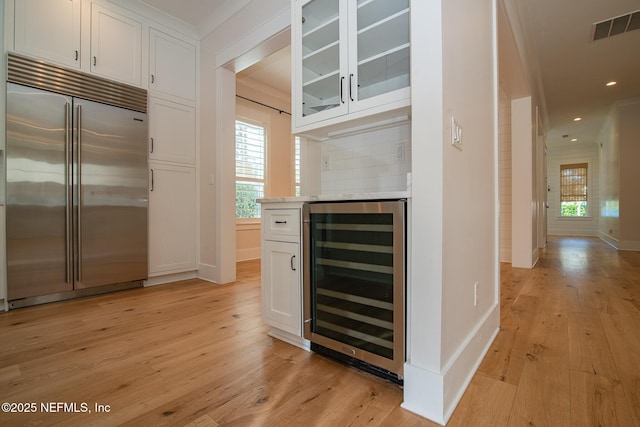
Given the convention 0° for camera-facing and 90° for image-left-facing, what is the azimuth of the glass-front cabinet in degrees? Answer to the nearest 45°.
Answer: approximately 45°

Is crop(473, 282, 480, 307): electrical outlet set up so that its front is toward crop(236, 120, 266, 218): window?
no

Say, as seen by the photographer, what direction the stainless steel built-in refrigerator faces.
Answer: facing the viewer and to the right of the viewer

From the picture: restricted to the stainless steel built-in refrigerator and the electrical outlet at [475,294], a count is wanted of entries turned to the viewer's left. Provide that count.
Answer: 0

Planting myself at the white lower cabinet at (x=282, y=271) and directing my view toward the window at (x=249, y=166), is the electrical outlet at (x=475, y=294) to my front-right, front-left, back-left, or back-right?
back-right

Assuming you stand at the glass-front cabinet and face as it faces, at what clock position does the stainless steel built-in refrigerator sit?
The stainless steel built-in refrigerator is roughly at 2 o'clock from the glass-front cabinet.

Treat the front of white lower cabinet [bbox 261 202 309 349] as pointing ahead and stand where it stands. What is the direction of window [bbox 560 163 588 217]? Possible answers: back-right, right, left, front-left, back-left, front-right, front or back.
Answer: back

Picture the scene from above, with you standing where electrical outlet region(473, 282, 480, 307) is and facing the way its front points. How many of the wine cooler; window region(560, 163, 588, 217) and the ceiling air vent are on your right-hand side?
1

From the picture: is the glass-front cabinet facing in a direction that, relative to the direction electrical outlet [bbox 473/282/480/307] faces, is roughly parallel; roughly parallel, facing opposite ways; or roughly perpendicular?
roughly perpendicular

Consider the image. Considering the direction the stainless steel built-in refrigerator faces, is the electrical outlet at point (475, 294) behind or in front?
in front

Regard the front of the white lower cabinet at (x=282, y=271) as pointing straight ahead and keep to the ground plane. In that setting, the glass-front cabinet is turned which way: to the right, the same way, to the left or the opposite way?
the same way

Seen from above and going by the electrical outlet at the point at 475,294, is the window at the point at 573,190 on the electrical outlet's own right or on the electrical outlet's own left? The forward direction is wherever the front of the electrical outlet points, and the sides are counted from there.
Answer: on the electrical outlet's own left

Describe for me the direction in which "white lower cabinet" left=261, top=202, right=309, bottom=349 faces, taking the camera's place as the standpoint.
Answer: facing the viewer and to the left of the viewer

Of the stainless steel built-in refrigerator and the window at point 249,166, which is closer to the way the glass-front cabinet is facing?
the stainless steel built-in refrigerator
